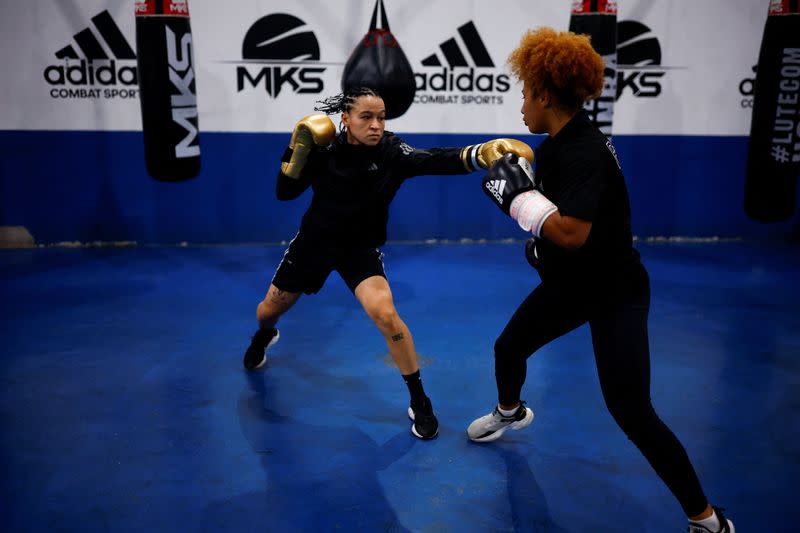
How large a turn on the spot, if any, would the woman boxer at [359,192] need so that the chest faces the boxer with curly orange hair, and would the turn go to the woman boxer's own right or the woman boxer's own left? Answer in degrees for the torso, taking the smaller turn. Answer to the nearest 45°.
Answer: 0° — they already face them

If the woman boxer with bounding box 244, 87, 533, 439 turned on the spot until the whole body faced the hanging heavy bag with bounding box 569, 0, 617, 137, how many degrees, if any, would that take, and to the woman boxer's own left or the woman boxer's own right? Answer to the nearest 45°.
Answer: approximately 90° to the woman boxer's own left

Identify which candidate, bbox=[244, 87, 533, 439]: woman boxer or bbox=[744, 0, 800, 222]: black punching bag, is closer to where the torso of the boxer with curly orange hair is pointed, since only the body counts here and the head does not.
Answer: the woman boxer

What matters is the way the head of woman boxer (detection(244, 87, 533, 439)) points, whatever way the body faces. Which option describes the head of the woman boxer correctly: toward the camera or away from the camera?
toward the camera

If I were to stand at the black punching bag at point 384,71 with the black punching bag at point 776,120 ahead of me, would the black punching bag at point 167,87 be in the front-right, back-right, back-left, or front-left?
back-right

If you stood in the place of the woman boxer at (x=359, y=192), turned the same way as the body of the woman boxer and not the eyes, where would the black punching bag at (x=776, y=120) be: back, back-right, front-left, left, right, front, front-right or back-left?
left

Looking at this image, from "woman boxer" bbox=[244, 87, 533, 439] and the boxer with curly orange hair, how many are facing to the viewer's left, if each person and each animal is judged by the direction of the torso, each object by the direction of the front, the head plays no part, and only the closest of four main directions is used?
1

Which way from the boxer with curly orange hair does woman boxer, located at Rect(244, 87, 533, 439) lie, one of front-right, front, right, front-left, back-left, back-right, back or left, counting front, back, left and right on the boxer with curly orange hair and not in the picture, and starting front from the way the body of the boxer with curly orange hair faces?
front-right

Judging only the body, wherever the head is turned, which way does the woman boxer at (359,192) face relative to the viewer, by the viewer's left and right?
facing the viewer and to the right of the viewer

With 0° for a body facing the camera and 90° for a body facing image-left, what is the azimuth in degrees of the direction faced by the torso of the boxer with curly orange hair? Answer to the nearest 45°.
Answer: approximately 90°

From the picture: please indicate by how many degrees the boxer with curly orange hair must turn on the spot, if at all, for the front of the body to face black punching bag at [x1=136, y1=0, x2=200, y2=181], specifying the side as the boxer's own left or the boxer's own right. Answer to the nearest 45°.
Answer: approximately 45° to the boxer's own right

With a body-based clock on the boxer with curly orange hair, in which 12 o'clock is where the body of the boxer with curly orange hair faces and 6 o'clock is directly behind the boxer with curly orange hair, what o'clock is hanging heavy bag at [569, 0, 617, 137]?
The hanging heavy bag is roughly at 3 o'clock from the boxer with curly orange hair.
